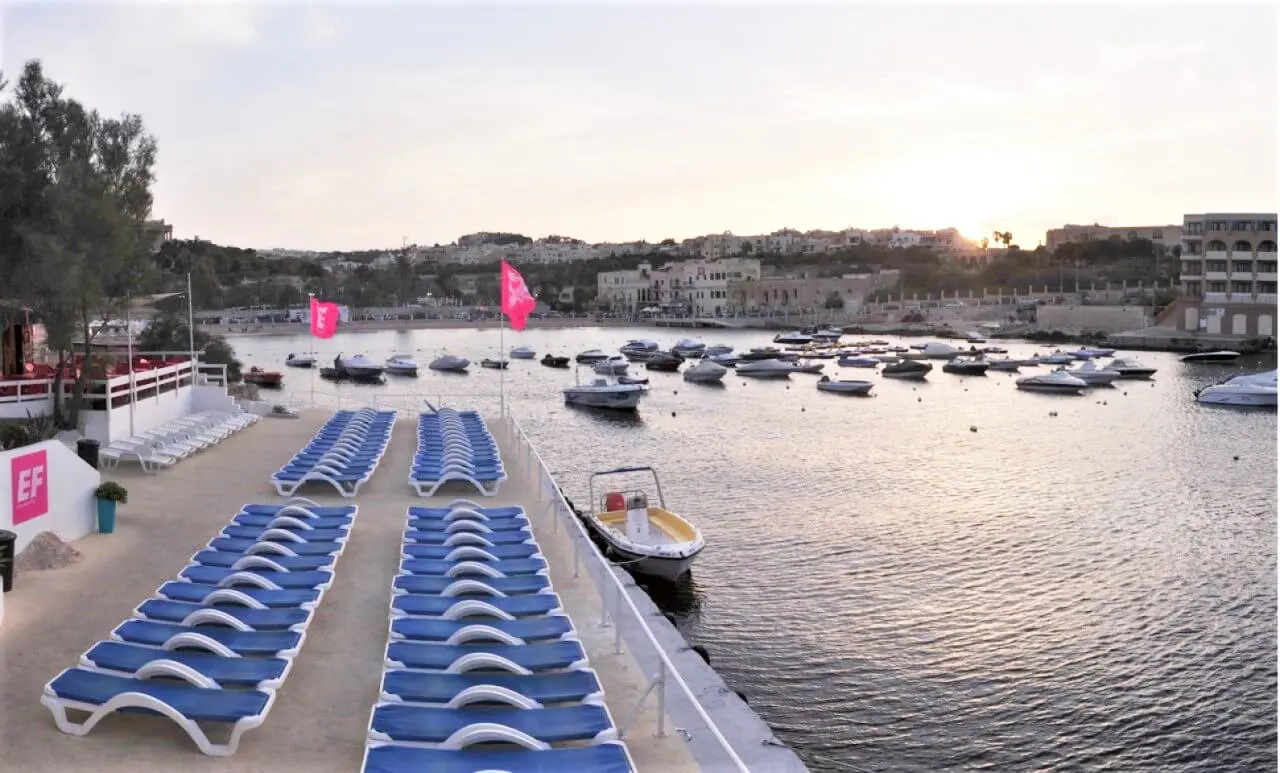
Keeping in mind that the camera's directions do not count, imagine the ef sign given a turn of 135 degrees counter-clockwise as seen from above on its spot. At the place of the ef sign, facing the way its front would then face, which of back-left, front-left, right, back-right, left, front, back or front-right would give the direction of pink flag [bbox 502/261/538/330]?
front-right

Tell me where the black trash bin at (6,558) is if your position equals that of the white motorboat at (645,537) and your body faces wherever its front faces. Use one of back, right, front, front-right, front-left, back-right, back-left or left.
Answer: right

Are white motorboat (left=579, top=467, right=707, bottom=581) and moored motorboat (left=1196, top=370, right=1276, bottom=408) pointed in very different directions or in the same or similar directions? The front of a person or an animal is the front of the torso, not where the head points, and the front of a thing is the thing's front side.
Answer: very different directions

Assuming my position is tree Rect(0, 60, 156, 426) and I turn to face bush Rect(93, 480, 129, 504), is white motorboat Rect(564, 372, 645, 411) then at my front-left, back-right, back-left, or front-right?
back-left

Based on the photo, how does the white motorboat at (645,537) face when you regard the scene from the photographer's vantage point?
facing the viewer and to the right of the viewer

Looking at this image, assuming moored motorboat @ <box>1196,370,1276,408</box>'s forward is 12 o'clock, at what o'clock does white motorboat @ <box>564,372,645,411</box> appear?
The white motorboat is roughly at 11 o'clock from the moored motorboat.

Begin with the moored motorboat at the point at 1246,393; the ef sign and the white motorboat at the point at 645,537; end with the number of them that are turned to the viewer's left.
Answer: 1

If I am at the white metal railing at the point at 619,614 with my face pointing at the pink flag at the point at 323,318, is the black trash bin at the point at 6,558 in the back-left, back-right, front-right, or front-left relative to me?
front-left

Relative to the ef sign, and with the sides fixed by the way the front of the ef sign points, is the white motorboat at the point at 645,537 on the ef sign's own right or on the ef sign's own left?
on the ef sign's own left

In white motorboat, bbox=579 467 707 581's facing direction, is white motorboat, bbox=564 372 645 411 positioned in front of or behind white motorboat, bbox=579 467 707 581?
behind

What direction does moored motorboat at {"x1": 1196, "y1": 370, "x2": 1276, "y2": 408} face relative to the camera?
to the viewer's left

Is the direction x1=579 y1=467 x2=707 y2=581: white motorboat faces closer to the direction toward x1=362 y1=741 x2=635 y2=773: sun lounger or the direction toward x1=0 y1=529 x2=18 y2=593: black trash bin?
the sun lounger

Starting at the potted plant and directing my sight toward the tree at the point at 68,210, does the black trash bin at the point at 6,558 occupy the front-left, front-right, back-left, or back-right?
back-left

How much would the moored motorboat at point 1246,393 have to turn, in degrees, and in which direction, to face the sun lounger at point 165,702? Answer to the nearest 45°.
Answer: approximately 90° to its left

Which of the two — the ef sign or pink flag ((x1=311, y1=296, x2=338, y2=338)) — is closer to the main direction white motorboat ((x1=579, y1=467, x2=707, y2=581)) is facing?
the ef sign

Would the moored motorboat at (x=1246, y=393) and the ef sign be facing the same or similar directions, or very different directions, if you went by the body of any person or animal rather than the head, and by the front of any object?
very different directions

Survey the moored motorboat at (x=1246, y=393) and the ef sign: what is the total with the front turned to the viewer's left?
1

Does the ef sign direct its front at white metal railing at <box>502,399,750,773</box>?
yes
